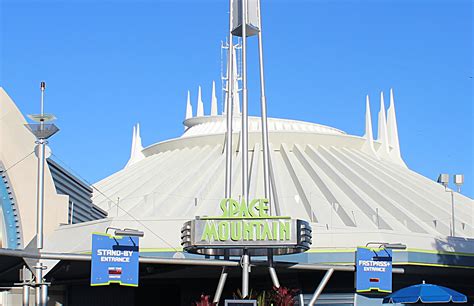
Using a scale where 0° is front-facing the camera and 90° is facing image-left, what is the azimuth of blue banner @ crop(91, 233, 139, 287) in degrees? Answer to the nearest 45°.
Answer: approximately 0°

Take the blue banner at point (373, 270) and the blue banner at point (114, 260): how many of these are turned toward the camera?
2

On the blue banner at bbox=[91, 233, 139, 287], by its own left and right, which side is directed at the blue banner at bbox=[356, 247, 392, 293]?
left

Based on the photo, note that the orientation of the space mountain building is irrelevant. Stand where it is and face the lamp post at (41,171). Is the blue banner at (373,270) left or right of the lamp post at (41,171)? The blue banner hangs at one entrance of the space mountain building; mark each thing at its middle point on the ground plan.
left

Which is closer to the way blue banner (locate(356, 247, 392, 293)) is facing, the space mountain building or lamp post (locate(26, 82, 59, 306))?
the lamp post

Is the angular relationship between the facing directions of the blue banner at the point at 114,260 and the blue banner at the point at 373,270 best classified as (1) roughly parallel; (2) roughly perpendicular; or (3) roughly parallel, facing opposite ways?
roughly parallel

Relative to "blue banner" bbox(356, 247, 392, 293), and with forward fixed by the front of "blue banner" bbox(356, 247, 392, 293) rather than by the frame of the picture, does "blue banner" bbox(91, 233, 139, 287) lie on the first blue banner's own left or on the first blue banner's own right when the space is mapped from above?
on the first blue banner's own right

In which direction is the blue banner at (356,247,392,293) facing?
toward the camera
